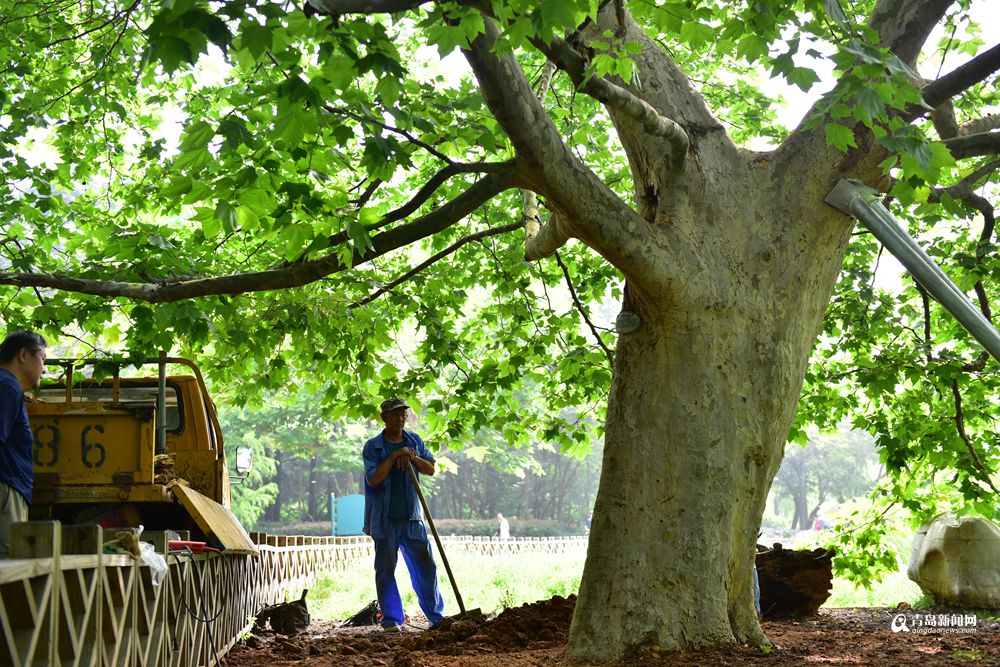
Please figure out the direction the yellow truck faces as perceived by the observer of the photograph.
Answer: facing away from the viewer

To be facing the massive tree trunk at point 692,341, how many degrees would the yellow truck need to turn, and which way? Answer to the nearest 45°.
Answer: approximately 135° to its right

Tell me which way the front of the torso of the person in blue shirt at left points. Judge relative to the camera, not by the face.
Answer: to the viewer's right

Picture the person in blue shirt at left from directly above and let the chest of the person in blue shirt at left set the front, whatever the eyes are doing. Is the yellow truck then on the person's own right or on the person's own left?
on the person's own left

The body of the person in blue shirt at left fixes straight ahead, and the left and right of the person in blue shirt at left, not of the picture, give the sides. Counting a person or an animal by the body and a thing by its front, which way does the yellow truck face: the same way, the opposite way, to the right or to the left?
to the left

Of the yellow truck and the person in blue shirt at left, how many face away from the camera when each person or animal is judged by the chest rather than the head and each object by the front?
1

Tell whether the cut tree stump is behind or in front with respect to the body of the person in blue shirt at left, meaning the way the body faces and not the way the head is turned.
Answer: in front

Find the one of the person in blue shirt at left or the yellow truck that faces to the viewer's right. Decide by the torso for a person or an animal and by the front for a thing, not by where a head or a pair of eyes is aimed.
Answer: the person in blue shirt at left

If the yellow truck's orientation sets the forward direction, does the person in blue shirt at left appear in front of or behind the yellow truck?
behind

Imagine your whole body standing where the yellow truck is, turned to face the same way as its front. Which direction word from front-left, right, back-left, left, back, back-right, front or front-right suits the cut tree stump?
right

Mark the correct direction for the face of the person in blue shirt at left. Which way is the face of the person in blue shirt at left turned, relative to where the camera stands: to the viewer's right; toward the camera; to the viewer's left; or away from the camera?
to the viewer's right

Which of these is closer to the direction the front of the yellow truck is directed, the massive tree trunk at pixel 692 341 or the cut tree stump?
the cut tree stump
